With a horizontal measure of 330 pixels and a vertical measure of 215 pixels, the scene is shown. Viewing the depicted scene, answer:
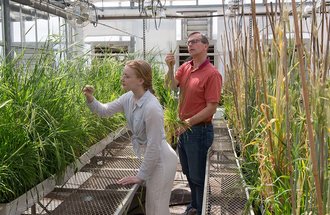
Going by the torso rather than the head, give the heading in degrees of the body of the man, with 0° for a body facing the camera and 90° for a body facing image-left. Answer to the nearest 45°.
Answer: approximately 45°

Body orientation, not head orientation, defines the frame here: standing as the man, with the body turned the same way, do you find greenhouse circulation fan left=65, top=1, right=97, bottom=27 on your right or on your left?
on your right

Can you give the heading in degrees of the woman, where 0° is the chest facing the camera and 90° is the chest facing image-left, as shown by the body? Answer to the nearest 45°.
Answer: approximately 90°

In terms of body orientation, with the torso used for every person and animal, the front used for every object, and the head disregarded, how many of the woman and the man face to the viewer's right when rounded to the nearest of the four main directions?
0

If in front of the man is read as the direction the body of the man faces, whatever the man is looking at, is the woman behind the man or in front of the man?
in front

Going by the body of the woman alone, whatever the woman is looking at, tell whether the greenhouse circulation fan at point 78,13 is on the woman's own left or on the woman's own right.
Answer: on the woman's own right

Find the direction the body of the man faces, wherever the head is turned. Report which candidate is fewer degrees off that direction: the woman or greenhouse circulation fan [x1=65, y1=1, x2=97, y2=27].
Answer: the woman

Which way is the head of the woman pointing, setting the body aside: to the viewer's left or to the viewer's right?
to the viewer's left
